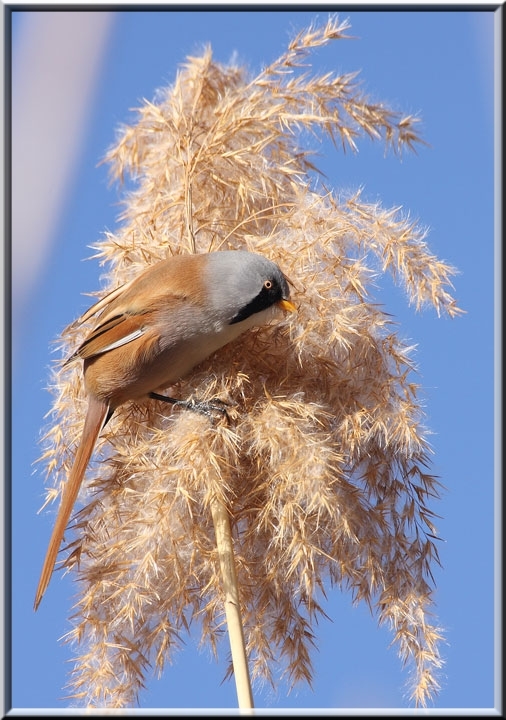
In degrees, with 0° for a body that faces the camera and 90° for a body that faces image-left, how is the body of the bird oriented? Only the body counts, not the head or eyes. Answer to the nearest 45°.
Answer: approximately 270°
